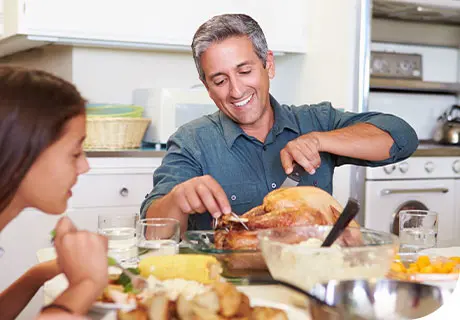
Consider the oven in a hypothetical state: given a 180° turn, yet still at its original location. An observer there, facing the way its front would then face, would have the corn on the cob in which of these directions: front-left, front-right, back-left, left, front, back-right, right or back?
back

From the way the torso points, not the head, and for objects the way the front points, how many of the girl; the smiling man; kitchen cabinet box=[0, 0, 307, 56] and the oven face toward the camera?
3

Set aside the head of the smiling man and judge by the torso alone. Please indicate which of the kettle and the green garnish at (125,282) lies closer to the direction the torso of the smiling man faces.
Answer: the green garnish

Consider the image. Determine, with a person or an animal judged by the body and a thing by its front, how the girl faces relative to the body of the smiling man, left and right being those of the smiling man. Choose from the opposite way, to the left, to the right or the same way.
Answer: to the left

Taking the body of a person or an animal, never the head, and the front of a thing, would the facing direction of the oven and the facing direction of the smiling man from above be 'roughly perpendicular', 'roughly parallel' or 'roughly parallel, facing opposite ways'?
roughly parallel

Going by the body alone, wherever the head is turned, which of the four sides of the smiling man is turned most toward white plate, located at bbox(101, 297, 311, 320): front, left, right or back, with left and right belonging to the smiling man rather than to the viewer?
front

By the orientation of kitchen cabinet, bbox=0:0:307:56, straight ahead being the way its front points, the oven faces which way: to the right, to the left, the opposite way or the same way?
the same way

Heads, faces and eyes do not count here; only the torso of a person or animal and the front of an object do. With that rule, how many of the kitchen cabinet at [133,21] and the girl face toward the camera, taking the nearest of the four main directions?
1

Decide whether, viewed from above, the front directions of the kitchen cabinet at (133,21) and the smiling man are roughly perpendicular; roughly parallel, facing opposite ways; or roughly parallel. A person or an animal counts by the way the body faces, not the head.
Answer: roughly parallel

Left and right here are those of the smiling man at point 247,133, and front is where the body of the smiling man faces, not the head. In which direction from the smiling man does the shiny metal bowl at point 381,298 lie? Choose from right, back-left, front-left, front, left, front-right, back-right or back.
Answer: front

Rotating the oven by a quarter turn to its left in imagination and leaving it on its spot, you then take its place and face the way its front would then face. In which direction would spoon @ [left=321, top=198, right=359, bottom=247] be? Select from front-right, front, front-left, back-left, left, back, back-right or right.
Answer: right

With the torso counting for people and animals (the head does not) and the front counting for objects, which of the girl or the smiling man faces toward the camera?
the smiling man

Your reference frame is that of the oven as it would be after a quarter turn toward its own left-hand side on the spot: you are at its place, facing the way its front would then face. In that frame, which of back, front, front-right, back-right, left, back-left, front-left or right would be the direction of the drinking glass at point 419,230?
right

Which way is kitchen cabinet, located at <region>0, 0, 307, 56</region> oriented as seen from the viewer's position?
toward the camera

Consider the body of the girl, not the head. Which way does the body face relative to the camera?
to the viewer's right

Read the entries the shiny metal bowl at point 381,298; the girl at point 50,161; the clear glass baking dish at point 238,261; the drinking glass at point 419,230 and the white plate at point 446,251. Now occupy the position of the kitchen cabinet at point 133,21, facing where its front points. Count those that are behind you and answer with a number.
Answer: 0

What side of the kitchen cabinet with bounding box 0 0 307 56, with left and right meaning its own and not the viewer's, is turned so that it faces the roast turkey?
front

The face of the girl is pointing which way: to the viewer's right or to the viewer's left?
to the viewer's right

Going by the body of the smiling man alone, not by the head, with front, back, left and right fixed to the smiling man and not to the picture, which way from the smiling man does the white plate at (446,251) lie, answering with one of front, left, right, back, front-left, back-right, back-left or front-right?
front-left
